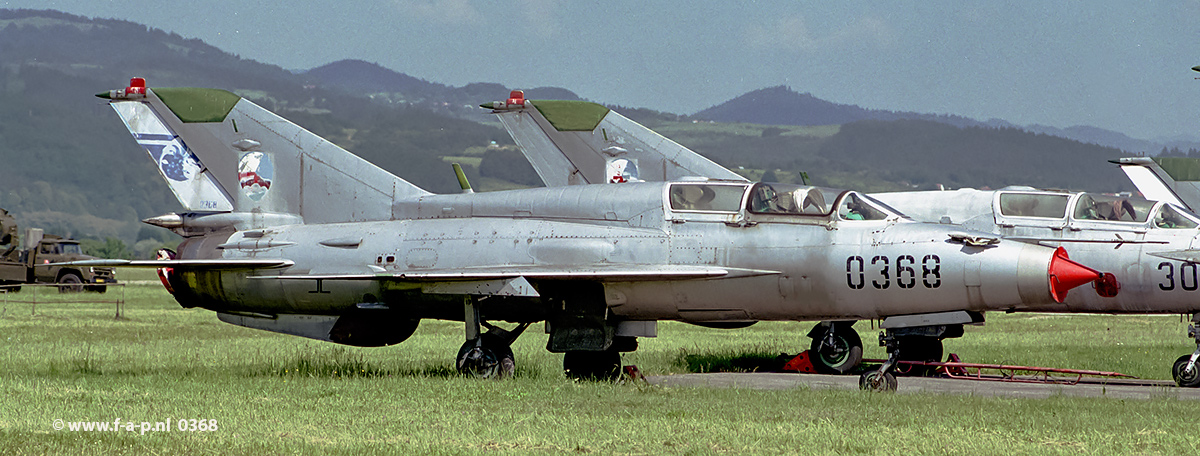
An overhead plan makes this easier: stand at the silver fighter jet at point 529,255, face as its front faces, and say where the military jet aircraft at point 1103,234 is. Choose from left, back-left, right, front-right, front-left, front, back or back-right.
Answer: front

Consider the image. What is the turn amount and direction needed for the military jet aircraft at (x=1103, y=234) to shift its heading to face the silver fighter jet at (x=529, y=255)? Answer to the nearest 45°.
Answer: approximately 180°

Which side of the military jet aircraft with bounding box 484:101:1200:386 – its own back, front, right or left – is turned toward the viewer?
right

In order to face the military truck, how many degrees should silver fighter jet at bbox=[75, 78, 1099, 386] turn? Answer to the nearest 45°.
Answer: approximately 135° to its left

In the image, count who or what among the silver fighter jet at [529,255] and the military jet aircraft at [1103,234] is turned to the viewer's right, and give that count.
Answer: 2

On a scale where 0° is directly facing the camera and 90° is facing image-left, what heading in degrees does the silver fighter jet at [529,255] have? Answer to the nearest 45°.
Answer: approximately 270°

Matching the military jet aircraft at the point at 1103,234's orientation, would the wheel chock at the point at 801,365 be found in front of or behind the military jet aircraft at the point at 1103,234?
behind

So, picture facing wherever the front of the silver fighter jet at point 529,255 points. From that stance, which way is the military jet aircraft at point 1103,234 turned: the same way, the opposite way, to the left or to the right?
the same way

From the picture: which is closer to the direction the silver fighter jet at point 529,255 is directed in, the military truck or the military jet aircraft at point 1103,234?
the military jet aircraft
